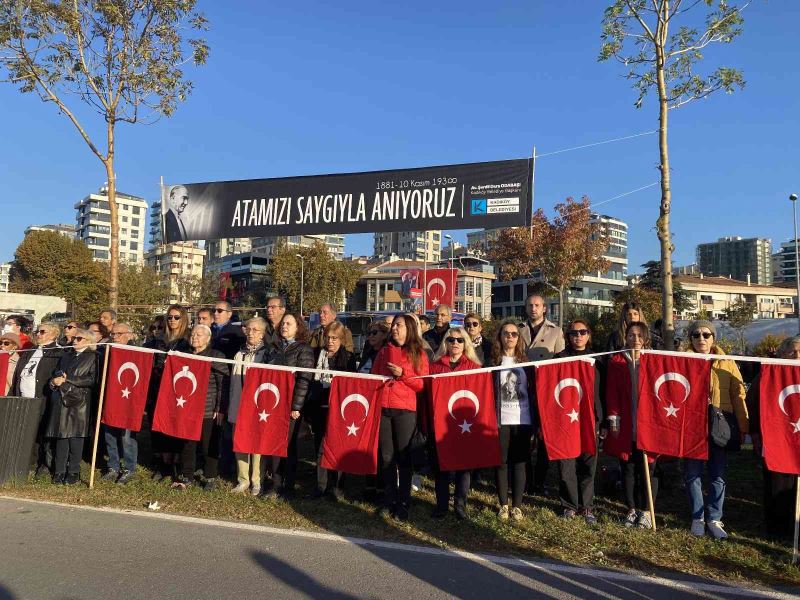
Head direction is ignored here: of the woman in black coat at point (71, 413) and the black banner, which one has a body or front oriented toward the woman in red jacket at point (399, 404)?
the black banner

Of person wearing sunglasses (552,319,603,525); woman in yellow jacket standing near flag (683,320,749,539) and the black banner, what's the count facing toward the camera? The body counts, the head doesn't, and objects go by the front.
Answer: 3

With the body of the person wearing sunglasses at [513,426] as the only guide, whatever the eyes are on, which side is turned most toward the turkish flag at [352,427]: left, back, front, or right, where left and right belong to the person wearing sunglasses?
right

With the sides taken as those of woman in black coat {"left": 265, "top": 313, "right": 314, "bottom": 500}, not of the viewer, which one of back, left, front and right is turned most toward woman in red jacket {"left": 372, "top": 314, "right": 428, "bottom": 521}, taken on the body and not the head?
left

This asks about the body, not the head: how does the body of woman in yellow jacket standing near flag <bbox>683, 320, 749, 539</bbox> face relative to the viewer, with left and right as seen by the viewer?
facing the viewer

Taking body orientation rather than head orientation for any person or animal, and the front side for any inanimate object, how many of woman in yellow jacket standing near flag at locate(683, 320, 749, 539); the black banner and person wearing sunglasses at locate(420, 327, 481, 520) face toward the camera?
3

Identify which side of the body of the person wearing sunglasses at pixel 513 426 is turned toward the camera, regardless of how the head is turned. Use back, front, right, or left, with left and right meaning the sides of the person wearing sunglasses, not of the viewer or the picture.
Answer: front

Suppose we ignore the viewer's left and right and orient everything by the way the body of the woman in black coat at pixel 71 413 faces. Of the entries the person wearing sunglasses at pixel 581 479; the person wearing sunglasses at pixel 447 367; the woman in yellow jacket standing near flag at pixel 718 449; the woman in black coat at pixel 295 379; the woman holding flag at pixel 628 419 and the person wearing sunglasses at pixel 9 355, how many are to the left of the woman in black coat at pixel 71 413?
5

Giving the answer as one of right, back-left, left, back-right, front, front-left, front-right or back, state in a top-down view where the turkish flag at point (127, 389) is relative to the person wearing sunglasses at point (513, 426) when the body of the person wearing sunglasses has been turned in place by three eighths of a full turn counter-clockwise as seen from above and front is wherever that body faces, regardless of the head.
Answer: back-left

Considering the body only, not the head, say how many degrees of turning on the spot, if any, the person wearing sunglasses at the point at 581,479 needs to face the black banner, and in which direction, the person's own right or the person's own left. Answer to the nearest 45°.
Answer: approximately 135° to the person's own right

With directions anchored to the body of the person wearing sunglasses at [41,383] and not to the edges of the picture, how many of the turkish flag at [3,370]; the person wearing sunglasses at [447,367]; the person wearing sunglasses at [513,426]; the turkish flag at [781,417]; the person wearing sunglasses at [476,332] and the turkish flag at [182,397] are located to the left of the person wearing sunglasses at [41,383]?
5

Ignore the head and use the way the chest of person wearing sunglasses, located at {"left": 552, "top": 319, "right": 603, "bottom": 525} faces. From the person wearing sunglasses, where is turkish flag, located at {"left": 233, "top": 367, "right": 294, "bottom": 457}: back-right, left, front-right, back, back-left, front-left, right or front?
right

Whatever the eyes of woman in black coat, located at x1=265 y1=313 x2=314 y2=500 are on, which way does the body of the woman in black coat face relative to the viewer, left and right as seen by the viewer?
facing the viewer and to the left of the viewer
